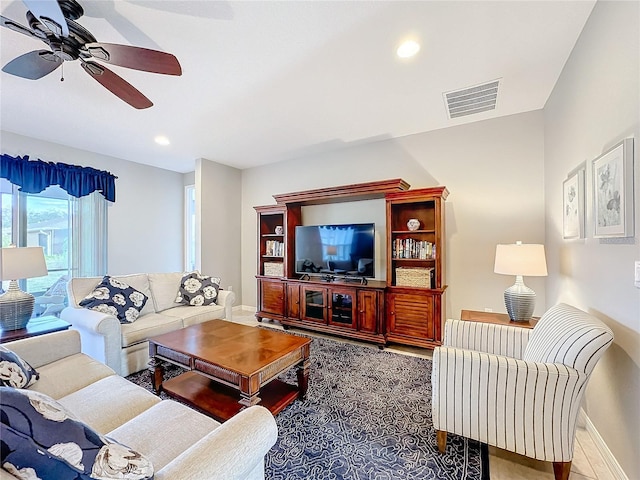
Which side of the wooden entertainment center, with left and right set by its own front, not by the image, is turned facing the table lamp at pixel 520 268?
left

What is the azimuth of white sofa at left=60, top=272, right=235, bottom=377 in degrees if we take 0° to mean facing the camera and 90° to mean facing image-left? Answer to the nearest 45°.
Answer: approximately 315°

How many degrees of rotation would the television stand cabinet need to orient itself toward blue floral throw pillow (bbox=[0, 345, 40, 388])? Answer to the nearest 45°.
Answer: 0° — it already faces it

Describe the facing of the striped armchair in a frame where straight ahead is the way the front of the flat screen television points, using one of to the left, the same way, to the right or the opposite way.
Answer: to the right

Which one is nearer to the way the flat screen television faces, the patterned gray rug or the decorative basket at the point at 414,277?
the patterned gray rug

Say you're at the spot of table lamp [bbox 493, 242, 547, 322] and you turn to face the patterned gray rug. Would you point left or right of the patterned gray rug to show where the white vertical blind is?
right

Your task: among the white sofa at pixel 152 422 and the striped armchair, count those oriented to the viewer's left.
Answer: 1

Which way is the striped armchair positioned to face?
to the viewer's left

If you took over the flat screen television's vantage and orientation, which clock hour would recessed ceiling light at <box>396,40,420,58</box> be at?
The recessed ceiling light is roughly at 10 o'clock from the flat screen television.

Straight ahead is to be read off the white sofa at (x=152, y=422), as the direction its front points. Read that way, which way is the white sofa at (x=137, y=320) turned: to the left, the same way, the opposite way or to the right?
to the right

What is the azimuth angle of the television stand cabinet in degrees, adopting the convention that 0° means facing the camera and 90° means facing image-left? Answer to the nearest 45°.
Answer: approximately 45°

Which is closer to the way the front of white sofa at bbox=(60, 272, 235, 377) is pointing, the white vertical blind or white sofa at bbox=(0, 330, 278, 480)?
the white sofa

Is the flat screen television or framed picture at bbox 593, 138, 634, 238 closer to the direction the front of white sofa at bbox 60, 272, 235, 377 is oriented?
the framed picture
